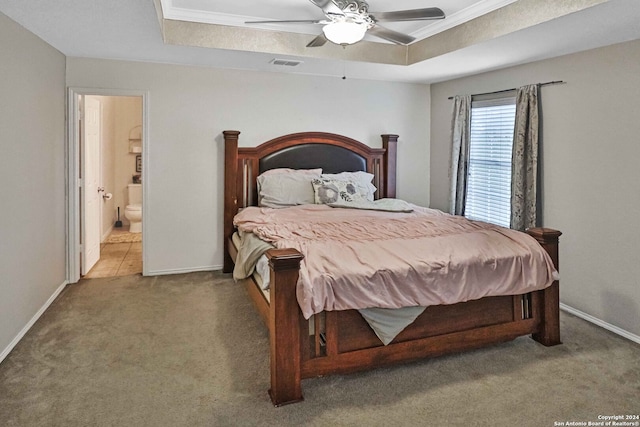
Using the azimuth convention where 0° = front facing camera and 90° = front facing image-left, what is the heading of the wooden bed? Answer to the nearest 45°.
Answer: approximately 315°

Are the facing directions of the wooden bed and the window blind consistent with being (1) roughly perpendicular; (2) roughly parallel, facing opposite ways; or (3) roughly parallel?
roughly perpendicular

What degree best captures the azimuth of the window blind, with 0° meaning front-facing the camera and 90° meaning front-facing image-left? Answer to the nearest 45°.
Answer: approximately 45°
